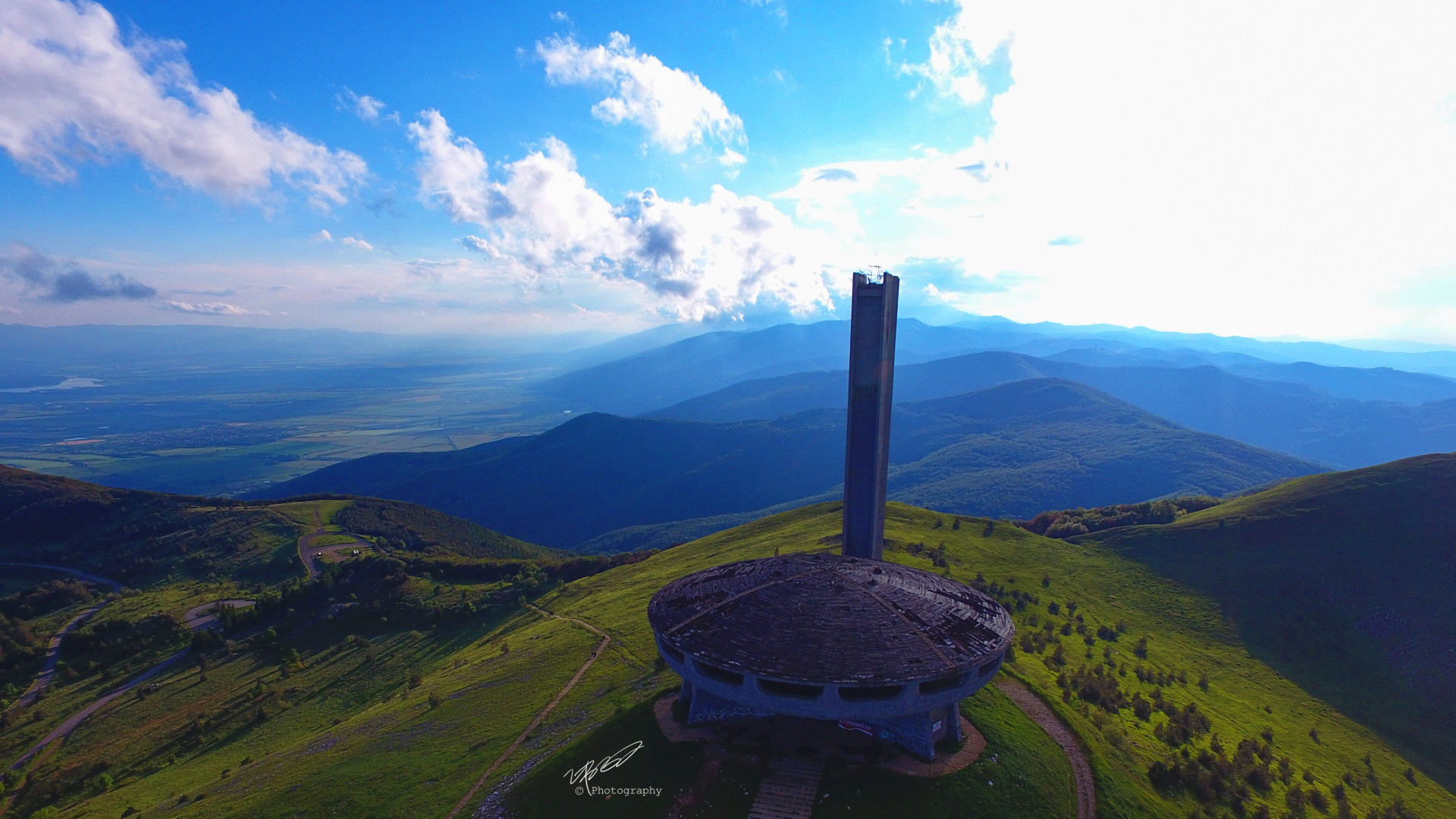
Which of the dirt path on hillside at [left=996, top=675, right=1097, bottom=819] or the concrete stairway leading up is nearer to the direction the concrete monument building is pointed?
the concrete stairway leading up

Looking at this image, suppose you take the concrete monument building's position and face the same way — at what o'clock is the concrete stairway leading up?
The concrete stairway leading up is roughly at 1 o'clock from the concrete monument building.

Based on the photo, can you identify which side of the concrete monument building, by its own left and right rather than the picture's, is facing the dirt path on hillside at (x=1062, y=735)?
left

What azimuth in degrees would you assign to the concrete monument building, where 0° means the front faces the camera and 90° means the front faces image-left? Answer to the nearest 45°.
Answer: approximately 0°

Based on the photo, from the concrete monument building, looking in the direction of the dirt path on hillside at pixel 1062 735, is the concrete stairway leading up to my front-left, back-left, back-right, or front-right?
back-right

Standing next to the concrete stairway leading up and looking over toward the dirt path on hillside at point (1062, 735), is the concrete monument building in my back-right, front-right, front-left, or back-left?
front-left
